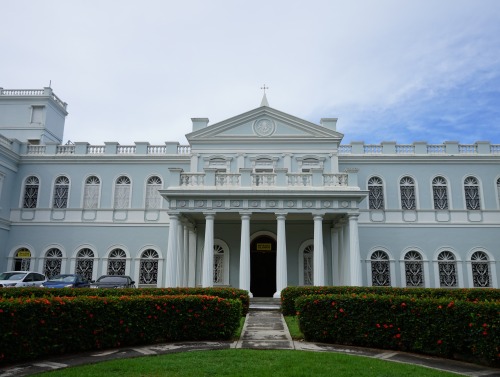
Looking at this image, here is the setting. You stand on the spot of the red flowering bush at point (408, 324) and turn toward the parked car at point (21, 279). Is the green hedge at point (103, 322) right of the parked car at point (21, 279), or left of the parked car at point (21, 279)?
left

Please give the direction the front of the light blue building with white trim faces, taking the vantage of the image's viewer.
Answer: facing the viewer

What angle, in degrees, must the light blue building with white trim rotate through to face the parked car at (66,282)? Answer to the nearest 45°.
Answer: approximately 45° to its right

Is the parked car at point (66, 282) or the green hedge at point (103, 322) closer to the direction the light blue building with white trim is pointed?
the green hedge

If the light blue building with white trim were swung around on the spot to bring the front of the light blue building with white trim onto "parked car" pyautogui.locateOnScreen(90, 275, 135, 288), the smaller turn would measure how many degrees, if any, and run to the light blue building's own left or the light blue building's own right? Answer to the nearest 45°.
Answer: approximately 45° to the light blue building's own right

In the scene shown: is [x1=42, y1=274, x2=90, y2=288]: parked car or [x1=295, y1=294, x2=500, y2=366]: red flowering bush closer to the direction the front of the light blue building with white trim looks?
the red flowering bush

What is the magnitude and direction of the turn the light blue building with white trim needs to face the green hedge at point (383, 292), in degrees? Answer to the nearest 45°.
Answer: approximately 45° to its left

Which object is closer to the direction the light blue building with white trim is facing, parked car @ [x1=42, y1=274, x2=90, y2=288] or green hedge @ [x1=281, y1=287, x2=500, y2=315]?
the green hedge

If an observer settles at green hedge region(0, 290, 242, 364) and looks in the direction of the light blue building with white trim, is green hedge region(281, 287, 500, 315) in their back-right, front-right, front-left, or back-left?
front-right

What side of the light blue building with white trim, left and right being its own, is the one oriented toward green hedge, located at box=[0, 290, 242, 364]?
front

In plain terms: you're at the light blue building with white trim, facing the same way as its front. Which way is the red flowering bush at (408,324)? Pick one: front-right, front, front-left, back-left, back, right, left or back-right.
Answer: front

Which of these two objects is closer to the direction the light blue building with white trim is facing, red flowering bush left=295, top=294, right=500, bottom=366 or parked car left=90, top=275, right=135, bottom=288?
the red flowering bush
